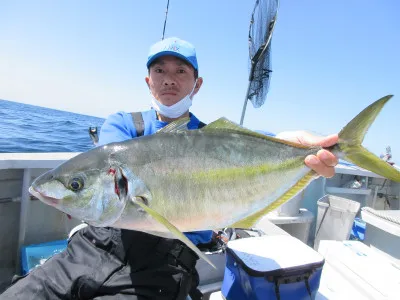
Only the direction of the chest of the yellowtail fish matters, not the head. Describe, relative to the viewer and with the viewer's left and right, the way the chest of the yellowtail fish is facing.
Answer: facing to the left of the viewer

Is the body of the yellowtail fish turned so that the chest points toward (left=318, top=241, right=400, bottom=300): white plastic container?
no

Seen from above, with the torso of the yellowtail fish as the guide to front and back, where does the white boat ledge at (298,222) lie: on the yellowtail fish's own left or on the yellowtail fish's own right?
on the yellowtail fish's own right

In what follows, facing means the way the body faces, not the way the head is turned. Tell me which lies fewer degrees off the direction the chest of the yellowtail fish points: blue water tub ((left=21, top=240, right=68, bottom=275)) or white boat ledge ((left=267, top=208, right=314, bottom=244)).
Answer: the blue water tub

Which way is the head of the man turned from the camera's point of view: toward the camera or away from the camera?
toward the camera

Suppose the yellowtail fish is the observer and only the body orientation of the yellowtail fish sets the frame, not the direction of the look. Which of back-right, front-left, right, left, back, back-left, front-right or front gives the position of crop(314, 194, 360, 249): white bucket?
back-right

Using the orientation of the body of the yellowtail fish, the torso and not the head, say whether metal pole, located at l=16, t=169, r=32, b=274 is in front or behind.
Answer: in front

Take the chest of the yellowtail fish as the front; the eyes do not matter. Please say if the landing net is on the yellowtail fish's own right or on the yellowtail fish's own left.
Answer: on the yellowtail fish's own right

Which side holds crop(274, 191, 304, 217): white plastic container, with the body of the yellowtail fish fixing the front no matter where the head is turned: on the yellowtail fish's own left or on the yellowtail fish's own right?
on the yellowtail fish's own right

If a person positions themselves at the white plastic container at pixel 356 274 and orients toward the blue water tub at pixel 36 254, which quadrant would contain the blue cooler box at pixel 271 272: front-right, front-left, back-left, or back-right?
front-left

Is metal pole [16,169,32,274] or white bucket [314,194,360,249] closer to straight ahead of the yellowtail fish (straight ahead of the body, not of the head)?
the metal pole

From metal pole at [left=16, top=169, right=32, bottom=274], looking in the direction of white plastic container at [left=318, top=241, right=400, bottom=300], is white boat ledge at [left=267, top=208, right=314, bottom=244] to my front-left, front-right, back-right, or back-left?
front-left
